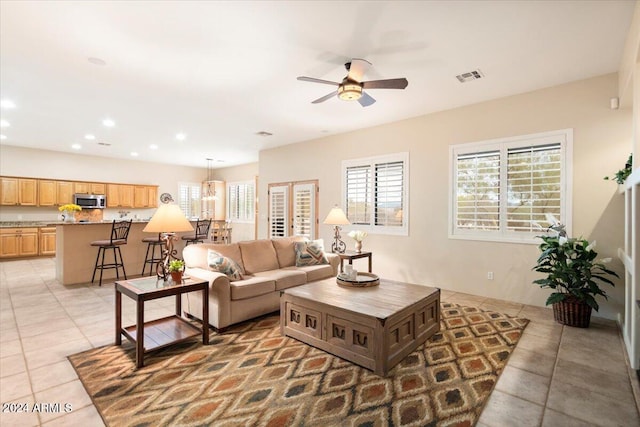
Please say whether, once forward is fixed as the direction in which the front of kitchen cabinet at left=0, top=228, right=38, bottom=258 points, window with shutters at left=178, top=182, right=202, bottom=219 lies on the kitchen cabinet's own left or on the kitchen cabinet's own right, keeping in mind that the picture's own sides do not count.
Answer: on the kitchen cabinet's own left

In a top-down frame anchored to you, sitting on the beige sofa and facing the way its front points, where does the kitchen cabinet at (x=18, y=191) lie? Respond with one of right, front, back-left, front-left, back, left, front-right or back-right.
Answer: back

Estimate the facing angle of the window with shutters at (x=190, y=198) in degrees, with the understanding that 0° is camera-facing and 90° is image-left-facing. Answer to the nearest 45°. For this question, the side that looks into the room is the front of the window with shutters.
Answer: approximately 0°

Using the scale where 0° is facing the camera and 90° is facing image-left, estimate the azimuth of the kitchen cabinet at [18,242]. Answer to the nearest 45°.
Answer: approximately 0°

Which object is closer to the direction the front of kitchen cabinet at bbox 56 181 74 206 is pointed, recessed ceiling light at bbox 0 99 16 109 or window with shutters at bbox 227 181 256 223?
the recessed ceiling light

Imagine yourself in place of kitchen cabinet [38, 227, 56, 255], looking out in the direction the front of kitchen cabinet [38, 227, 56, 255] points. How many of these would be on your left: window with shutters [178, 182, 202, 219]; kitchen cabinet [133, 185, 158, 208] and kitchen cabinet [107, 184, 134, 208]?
3

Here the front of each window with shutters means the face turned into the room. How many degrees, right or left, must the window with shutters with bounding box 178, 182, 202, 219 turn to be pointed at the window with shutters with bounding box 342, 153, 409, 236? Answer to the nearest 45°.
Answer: approximately 45° to its left

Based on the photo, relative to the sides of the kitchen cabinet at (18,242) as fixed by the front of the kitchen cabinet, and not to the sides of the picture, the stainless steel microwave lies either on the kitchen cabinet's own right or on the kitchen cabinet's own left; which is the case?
on the kitchen cabinet's own left

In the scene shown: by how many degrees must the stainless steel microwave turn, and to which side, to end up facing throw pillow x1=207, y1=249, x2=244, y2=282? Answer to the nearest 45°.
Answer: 0° — it already faces it
